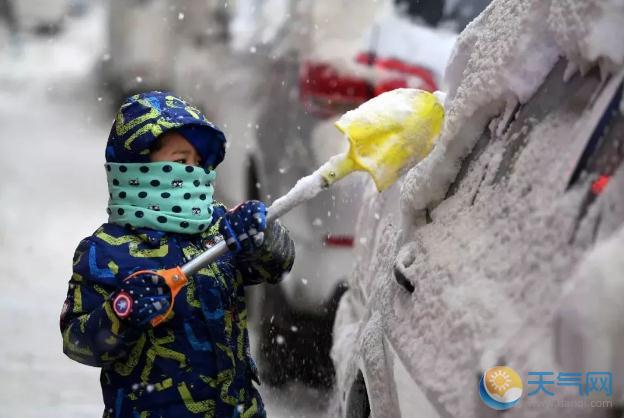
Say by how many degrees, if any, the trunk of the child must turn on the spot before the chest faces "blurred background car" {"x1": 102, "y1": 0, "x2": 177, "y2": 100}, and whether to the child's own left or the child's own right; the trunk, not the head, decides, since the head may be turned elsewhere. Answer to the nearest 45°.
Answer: approximately 135° to the child's own left

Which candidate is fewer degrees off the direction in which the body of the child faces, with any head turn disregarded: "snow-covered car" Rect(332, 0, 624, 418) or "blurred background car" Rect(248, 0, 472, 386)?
the snow-covered car

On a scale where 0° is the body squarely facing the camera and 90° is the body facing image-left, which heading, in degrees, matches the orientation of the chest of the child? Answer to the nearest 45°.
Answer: approximately 315°

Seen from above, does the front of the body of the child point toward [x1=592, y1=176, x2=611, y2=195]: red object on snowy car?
yes
